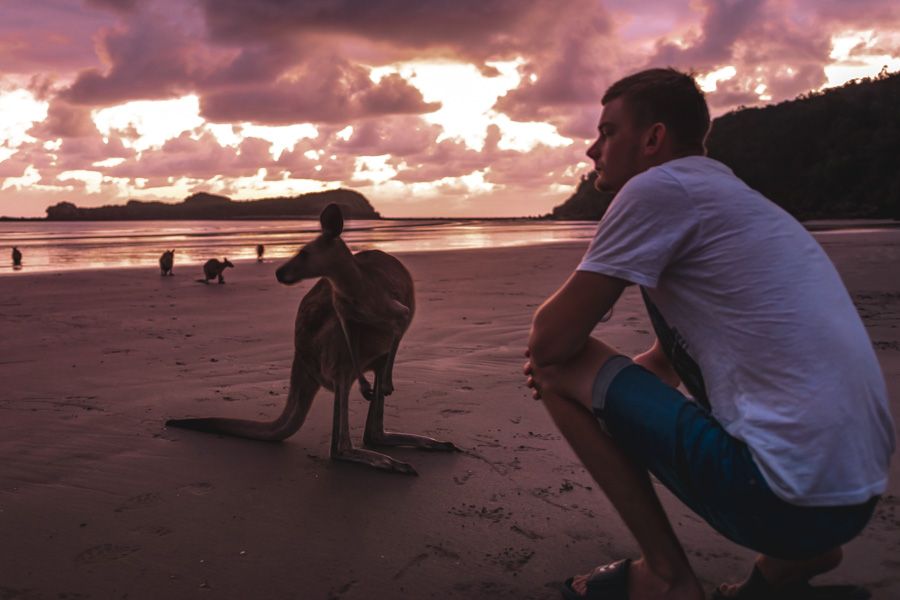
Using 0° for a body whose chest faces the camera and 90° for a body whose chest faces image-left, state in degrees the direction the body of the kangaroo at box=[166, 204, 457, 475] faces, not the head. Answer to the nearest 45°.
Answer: approximately 315°

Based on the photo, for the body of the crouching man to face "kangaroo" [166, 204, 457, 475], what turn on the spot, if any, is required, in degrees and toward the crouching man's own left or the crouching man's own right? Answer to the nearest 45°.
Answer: approximately 45° to the crouching man's own right

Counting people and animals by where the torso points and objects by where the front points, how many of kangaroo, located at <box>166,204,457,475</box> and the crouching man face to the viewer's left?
1

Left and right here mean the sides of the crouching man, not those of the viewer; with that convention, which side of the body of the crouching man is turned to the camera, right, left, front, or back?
left

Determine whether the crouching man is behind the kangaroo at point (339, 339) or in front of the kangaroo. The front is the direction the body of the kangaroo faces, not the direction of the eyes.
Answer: in front

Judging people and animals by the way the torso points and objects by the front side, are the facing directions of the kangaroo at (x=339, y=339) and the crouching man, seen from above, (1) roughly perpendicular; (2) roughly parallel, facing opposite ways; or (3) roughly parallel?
roughly parallel, facing opposite ways

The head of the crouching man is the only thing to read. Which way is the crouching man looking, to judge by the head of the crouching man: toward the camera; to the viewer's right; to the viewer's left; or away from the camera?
to the viewer's left
